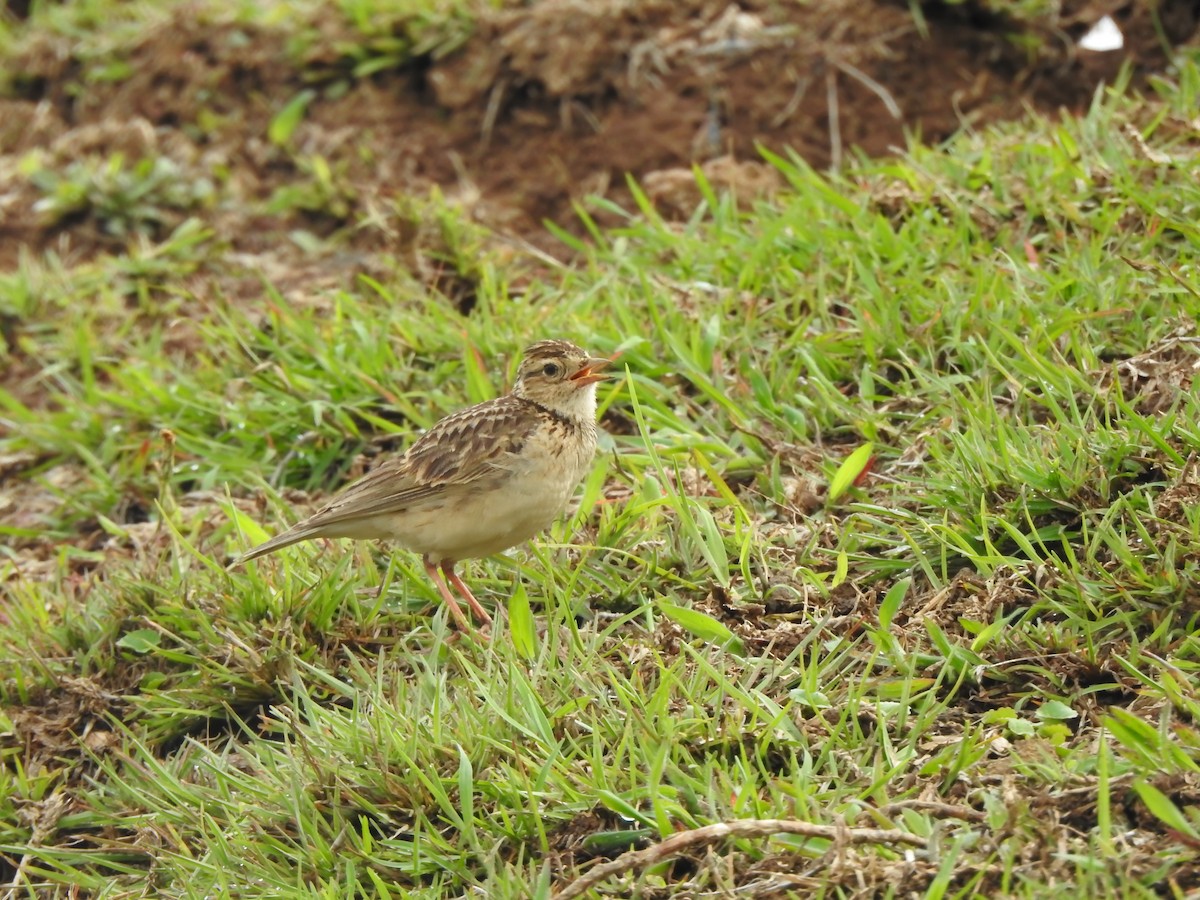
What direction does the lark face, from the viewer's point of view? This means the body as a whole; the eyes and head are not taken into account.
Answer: to the viewer's right

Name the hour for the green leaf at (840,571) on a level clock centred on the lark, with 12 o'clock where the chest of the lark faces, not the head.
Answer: The green leaf is roughly at 1 o'clock from the lark.

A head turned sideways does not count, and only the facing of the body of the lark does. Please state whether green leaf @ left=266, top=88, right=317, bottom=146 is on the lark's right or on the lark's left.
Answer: on the lark's left

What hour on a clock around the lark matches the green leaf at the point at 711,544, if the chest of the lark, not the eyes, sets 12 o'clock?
The green leaf is roughly at 1 o'clock from the lark.

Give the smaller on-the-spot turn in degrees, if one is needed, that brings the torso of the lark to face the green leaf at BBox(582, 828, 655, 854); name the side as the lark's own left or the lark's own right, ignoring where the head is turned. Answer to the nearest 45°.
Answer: approximately 90° to the lark's own right

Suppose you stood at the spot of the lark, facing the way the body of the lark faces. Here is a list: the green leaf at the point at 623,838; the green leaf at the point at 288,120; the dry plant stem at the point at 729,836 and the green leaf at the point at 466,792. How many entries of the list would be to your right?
3

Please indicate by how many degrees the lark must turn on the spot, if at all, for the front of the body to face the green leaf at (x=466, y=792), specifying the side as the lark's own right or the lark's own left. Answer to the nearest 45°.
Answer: approximately 90° to the lark's own right

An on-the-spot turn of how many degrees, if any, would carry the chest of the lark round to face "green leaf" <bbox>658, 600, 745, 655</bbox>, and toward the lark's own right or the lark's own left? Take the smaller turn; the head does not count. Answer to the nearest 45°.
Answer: approximately 45° to the lark's own right

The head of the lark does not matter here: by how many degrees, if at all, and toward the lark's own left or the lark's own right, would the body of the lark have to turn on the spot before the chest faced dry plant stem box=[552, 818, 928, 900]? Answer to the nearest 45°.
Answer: approximately 90° to the lark's own right
